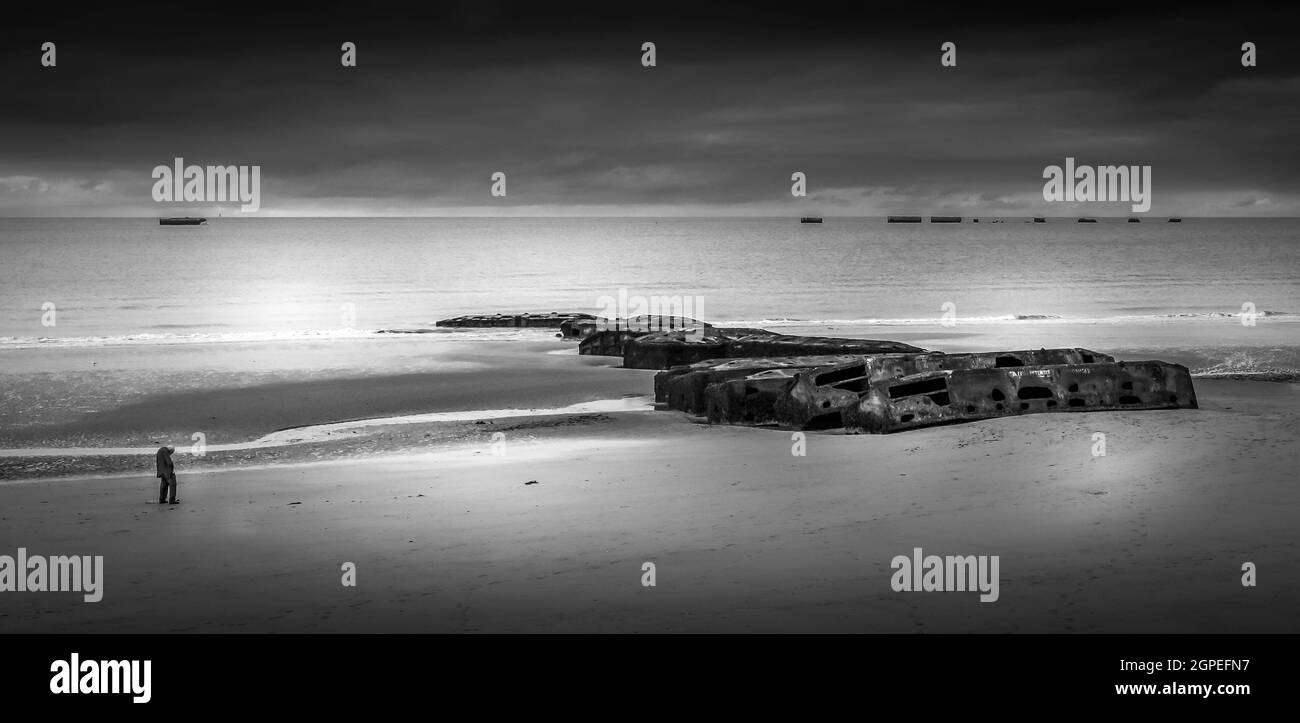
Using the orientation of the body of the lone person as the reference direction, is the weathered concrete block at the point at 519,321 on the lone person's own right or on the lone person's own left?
on the lone person's own left

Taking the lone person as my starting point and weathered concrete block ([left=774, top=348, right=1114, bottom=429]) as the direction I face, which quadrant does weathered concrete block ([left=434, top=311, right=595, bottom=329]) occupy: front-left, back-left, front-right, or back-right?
front-left

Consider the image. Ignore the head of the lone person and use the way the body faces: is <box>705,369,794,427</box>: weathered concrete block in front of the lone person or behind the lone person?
in front

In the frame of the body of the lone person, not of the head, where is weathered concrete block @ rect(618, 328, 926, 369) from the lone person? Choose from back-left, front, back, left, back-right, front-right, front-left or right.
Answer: front-left

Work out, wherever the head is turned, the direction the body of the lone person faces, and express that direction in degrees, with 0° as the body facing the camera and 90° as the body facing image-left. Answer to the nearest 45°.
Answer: approximately 270°

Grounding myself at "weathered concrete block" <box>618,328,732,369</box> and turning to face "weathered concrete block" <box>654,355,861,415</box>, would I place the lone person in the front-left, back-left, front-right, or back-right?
front-right

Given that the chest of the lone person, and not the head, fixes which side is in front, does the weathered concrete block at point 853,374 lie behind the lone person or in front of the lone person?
in front

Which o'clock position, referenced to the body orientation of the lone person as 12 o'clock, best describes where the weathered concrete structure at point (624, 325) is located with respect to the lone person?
The weathered concrete structure is roughly at 10 o'clock from the lone person.

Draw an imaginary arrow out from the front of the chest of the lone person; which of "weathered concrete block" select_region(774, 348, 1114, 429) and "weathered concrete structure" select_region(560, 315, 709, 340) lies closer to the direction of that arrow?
the weathered concrete block

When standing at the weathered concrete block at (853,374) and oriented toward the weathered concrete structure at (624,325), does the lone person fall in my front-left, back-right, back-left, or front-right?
back-left

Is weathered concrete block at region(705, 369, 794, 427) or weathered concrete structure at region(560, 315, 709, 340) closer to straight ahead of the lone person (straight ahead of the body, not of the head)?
the weathered concrete block

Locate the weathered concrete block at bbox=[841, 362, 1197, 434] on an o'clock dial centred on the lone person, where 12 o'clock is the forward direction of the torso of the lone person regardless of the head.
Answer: The weathered concrete block is roughly at 12 o'clock from the lone person.
